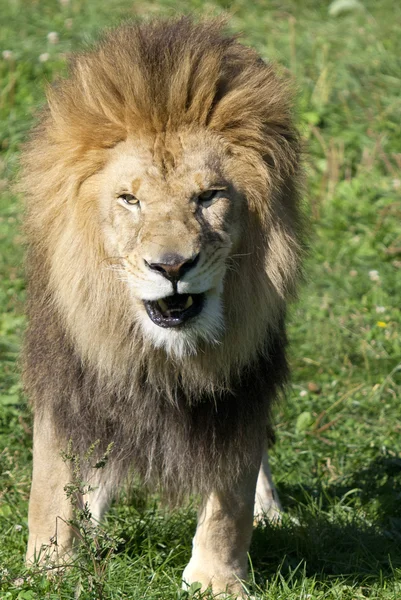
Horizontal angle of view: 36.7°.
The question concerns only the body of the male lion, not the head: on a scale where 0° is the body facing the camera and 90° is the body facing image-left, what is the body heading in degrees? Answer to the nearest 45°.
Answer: approximately 0°

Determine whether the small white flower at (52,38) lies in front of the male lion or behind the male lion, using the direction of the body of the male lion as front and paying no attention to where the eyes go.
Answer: behind
